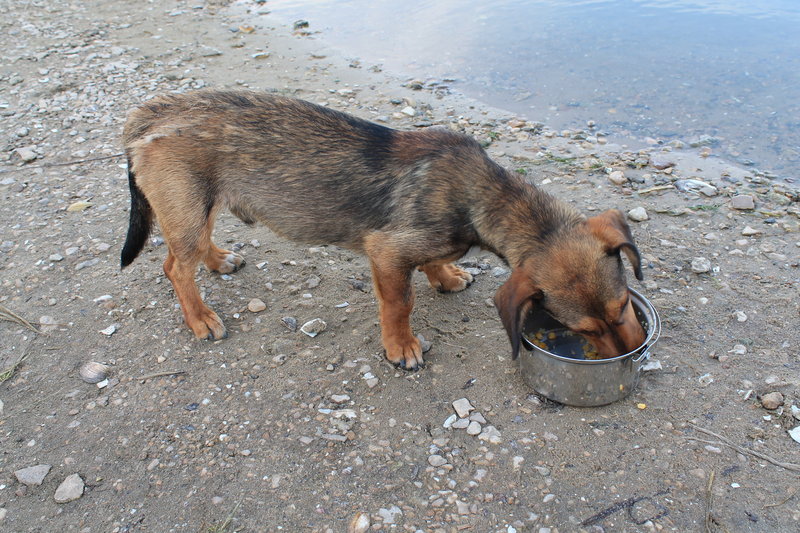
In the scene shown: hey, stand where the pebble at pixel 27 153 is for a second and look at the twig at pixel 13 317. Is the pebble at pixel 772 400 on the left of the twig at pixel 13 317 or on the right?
left

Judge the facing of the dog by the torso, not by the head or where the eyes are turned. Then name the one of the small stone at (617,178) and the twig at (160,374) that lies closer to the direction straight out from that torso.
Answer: the small stone

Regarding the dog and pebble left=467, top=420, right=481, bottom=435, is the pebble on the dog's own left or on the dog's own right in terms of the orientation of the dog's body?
on the dog's own right

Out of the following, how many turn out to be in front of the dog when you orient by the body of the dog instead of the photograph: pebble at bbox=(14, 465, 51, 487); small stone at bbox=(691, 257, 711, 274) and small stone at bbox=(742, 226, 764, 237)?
2

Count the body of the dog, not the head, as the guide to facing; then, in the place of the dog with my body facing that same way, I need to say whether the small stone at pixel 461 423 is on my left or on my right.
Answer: on my right

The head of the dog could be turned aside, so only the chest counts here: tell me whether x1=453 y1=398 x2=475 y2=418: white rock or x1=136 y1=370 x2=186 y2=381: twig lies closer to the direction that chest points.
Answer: the white rock

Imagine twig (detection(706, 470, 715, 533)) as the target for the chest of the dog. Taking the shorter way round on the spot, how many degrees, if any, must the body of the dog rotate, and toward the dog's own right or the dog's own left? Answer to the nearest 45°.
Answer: approximately 45° to the dog's own right

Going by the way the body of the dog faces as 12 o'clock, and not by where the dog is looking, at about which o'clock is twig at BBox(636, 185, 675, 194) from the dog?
The twig is roughly at 11 o'clock from the dog.

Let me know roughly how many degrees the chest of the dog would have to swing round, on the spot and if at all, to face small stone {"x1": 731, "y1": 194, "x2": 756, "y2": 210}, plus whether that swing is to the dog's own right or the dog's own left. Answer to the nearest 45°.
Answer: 0° — it already faces it

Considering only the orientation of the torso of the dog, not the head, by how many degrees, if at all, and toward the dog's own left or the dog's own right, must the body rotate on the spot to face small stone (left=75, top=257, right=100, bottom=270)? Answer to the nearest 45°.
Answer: approximately 180°

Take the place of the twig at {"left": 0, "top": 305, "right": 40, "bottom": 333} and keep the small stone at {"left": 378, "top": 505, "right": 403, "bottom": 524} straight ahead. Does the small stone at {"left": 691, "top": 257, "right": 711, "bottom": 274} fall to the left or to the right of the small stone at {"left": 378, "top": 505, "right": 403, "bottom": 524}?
left

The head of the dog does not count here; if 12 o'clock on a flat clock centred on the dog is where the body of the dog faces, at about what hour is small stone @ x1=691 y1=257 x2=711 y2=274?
The small stone is roughly at 12 o'clock from the dog.

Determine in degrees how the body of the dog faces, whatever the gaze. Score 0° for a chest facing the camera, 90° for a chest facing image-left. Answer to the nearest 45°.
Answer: approximately 270°
